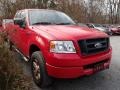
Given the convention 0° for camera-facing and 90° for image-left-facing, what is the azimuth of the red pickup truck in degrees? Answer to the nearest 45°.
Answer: approximately 315°

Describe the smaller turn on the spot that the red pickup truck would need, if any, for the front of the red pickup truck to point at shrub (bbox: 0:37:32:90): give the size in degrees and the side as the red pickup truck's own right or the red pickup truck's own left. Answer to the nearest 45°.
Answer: approximately 90° to the red pickup truck's own right
